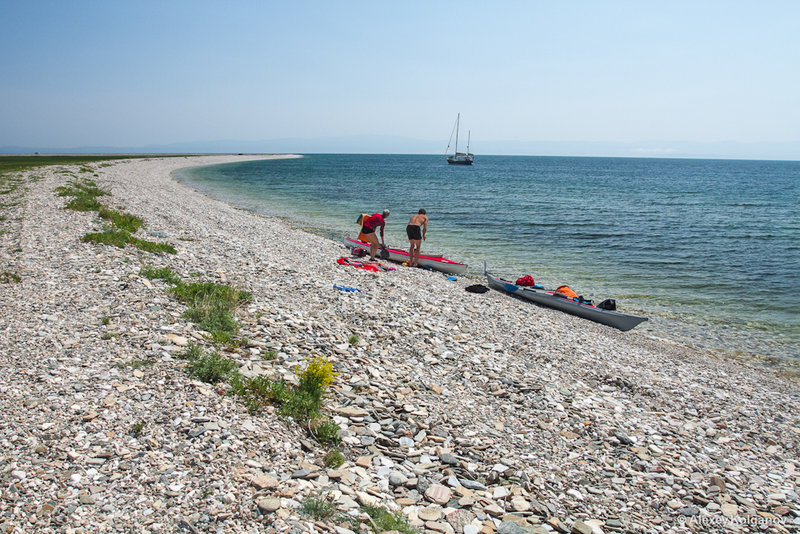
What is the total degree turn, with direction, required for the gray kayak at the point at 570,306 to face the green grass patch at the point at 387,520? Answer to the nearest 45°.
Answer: approximately 45° to its right

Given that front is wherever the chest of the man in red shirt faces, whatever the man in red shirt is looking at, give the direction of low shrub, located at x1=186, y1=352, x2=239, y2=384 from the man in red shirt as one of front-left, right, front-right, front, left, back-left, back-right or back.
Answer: right

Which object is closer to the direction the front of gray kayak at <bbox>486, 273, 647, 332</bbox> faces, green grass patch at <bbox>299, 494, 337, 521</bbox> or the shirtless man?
the green grass patch

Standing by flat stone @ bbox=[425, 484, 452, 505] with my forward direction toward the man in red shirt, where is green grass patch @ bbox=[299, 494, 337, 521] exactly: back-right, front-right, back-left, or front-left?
back-left

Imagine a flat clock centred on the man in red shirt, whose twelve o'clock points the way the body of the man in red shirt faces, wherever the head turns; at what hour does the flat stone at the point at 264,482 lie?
The flat stone is roughly at 3 o'clock from the man in red shirt.

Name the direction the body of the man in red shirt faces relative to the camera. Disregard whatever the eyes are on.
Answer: to the viewer's right

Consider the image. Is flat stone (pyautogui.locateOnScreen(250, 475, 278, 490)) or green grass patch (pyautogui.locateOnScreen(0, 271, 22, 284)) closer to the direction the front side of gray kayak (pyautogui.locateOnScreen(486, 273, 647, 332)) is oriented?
the flat stone

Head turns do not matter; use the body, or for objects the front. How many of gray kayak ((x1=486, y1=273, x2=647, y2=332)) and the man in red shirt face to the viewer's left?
0

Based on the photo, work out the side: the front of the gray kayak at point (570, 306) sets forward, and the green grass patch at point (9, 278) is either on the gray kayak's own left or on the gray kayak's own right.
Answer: on the gray kayak's own right

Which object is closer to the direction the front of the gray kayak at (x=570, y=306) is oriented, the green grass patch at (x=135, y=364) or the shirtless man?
the green grass patch

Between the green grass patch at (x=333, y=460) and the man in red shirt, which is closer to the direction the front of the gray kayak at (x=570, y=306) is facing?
the green grass patch
